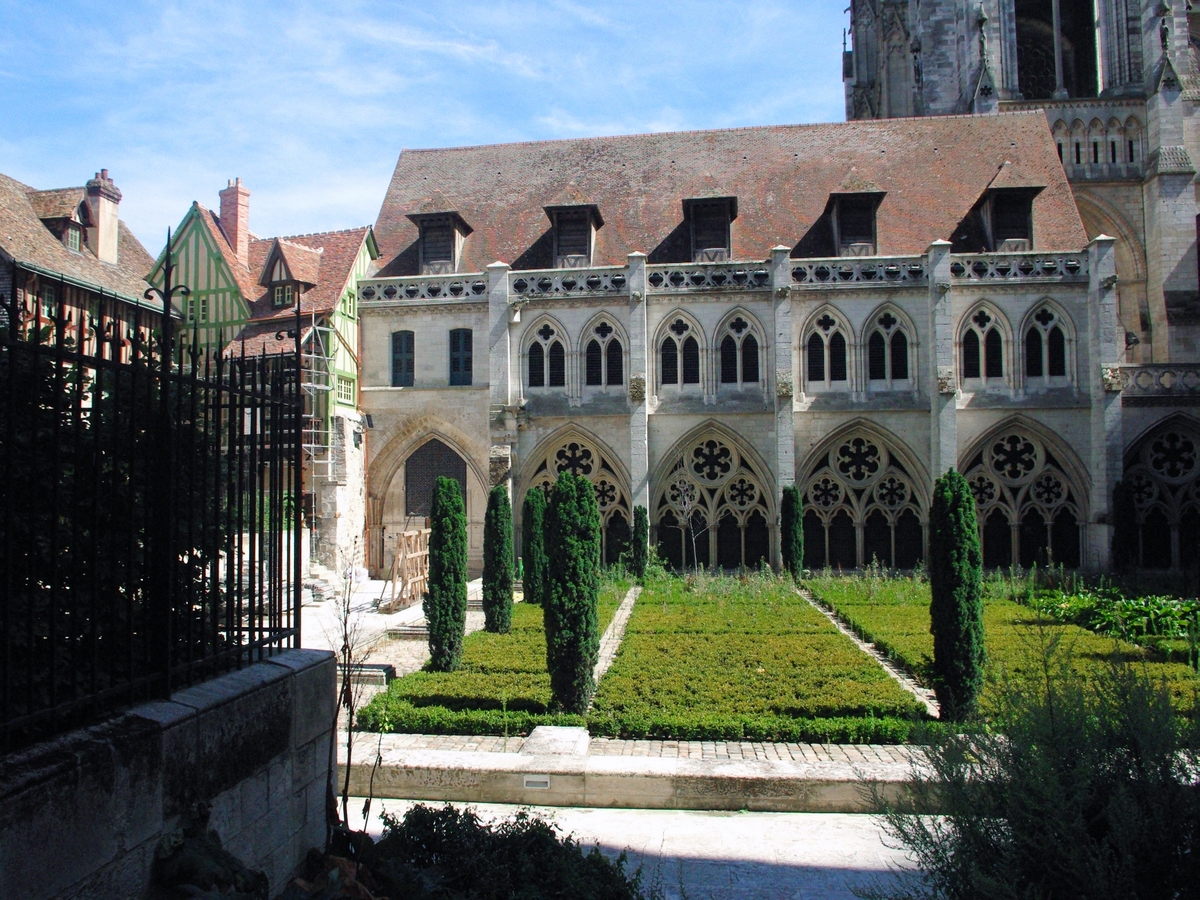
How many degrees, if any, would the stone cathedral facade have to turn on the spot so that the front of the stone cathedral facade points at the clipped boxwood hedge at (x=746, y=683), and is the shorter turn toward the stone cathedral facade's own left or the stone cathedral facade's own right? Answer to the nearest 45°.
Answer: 0° — it already faces it

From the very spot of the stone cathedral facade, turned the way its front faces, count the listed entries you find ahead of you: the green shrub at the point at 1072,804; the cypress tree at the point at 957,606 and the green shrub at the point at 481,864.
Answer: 3

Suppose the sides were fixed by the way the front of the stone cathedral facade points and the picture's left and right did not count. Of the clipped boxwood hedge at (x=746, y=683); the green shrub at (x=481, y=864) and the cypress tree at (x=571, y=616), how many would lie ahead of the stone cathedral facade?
3

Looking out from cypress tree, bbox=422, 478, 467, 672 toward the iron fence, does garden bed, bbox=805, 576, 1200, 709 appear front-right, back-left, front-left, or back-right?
back-left

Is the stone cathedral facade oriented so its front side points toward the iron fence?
yes

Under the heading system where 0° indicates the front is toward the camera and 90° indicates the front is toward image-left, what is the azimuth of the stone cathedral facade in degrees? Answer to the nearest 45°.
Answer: approximately 0°

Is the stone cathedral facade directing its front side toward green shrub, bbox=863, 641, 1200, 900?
yes

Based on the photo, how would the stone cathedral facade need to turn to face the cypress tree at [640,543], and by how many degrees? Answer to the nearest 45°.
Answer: approximately 45° to its right

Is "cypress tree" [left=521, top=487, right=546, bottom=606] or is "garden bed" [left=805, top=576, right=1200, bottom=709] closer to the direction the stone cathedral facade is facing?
the garden bed

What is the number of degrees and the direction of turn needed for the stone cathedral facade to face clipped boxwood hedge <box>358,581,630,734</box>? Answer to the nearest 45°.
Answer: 0° — it already faces it
